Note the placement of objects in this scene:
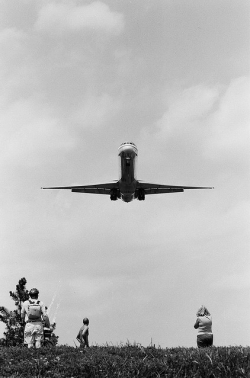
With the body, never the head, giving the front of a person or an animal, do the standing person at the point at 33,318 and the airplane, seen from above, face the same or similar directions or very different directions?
very different directions

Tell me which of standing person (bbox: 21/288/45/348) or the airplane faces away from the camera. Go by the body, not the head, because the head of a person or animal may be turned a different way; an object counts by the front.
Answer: the standing person

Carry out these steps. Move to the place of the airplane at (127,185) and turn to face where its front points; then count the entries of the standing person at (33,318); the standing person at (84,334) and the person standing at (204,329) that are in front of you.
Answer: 3

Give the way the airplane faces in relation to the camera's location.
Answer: facing the viewer

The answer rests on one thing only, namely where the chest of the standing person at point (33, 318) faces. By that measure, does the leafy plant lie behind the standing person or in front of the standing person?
in front

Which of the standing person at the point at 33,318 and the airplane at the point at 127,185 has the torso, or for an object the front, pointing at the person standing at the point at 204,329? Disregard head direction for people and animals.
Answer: the airplane

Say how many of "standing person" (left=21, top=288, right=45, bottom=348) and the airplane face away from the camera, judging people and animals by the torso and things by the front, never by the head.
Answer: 1

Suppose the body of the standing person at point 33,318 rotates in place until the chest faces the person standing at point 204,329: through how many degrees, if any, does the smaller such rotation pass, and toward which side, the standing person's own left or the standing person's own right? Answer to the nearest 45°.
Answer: approximately 90° to the standing person's own right

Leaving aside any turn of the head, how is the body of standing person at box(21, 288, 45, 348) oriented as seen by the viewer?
away from the camera

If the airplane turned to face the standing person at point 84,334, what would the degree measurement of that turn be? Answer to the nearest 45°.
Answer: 0° — it already faces them

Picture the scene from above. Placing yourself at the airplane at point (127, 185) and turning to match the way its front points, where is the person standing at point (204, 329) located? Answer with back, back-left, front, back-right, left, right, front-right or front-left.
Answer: front

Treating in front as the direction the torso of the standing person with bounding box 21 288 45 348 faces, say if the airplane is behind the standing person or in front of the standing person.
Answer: in front
